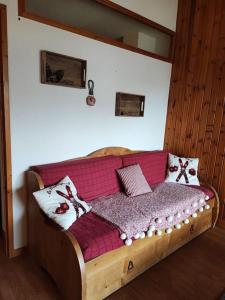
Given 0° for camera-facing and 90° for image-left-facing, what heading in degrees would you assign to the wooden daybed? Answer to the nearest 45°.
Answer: approximately 315°

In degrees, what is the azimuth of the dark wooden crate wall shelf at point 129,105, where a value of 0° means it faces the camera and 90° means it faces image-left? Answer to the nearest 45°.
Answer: approximately 315°

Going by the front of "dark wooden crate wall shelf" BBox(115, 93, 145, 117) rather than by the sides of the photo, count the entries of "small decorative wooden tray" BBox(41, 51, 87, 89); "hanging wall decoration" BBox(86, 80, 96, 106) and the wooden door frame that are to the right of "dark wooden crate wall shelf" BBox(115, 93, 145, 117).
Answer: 3

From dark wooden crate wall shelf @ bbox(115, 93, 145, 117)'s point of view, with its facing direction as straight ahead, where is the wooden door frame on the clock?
The wooden door frame is roughly at 3 o'clock from the dark wooden crate wall shelf.

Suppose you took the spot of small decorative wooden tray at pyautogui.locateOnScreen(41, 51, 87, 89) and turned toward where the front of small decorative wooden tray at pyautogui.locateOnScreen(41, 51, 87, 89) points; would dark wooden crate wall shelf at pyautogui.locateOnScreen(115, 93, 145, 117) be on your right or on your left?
on your left
